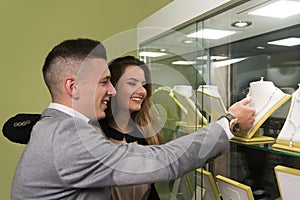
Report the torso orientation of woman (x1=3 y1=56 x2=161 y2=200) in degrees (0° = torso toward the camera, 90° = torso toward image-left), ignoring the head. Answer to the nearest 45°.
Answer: approximately 315°

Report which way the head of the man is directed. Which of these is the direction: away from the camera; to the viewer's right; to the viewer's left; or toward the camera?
to the viewer's right

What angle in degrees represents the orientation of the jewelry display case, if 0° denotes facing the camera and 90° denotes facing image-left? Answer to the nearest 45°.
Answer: approximately 45°

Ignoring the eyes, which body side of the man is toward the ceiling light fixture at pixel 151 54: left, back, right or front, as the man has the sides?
left

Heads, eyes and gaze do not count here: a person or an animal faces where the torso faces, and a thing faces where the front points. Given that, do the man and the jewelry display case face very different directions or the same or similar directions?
very different directions

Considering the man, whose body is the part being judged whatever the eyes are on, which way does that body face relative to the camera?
to the viewer's right

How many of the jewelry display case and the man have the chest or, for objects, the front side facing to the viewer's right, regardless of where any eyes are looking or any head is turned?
1
